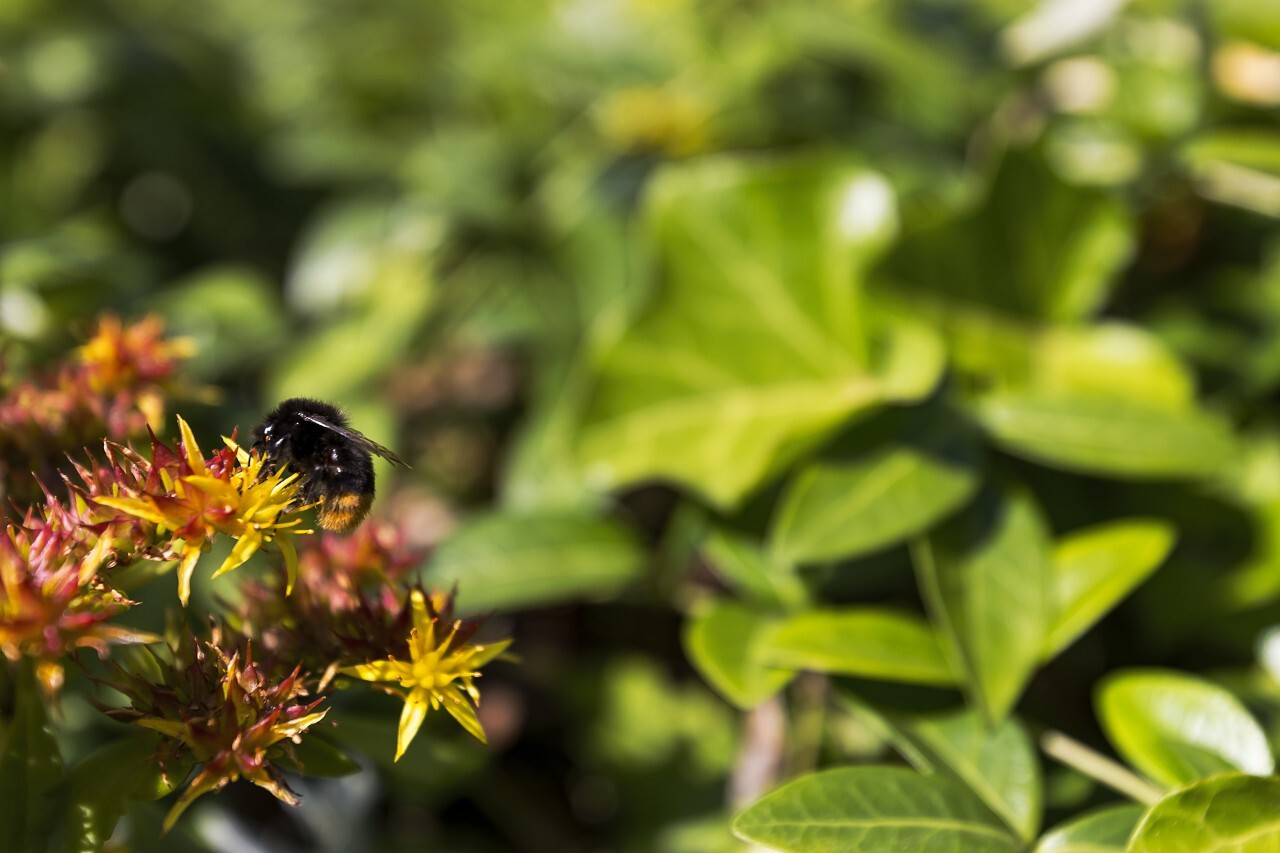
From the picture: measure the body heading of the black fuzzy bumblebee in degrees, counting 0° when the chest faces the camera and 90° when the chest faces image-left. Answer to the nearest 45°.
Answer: approximately 90°
